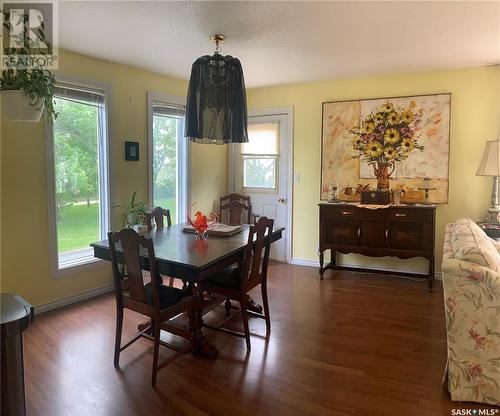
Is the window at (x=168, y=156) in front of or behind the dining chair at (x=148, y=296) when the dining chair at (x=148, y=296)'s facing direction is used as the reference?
in front

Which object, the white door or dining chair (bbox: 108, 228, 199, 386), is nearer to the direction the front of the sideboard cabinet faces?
the dining chair

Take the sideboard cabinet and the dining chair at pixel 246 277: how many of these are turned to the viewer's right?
0

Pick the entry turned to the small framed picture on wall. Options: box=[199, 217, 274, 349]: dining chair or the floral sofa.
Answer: the dining chair

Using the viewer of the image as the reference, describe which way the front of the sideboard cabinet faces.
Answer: facing the viewer

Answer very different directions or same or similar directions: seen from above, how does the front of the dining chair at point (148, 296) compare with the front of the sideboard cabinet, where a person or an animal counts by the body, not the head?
very different directions

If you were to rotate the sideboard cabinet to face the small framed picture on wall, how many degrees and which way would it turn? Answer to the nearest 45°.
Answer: approximately 90° to its right

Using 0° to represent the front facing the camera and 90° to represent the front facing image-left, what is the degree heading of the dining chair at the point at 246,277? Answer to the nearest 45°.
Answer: approximately 135°

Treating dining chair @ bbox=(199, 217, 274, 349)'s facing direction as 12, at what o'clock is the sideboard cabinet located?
The sideboard cabinet is roughly at 3 o'clock from the dining chair.

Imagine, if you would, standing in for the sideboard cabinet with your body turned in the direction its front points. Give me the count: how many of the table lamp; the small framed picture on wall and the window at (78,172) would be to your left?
1

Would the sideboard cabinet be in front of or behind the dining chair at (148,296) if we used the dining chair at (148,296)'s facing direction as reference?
in front
